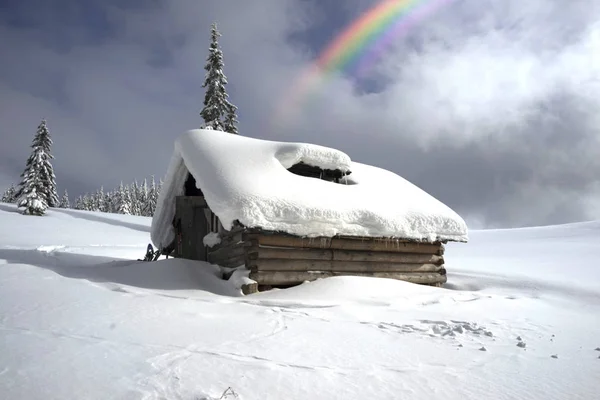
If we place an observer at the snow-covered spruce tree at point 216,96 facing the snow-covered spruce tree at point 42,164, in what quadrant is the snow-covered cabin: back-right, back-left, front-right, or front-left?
back-left

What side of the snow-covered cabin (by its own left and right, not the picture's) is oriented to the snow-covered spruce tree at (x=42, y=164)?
right

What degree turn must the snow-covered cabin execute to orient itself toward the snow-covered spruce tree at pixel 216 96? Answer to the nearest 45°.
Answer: approximately 90° to its right

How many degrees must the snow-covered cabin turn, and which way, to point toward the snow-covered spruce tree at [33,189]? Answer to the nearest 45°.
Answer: approximately 90° to its right

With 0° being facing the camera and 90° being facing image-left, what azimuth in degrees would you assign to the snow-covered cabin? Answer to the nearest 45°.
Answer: approximately 45°

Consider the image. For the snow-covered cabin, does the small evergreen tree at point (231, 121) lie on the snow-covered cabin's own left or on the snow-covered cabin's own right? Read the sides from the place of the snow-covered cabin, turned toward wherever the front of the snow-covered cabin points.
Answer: on the snow-covered cabin's own right
